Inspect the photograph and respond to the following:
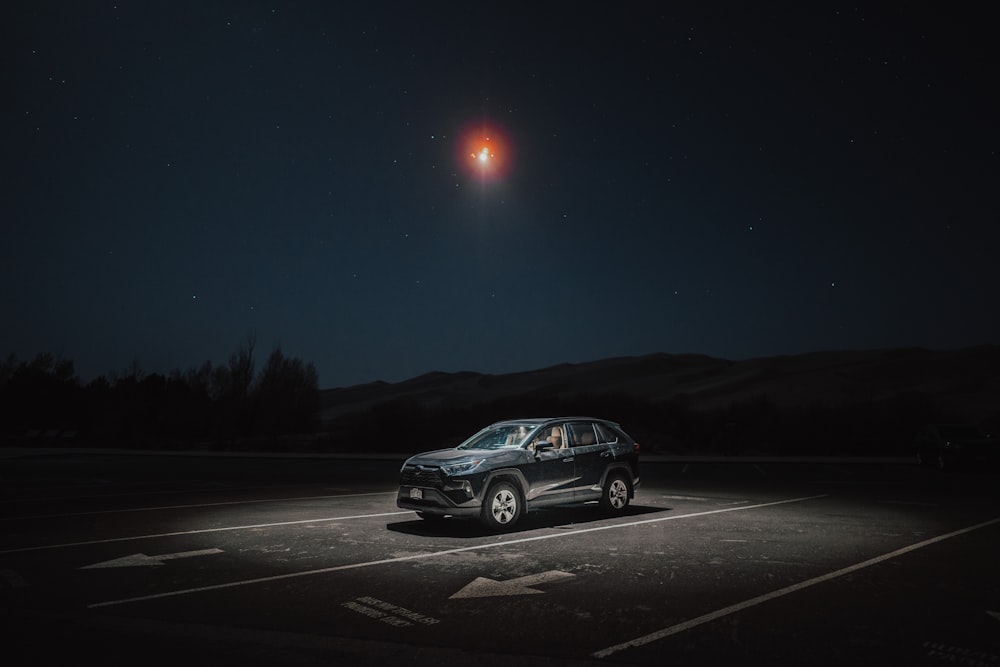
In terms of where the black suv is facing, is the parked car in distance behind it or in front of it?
behind

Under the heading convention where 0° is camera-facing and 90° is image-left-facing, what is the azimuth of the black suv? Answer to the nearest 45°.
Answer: approximately 45°
